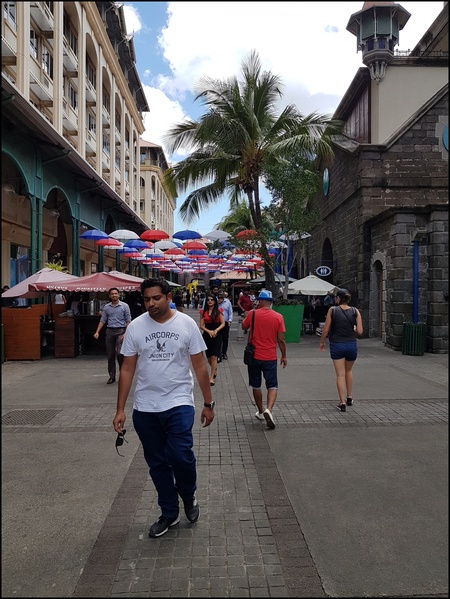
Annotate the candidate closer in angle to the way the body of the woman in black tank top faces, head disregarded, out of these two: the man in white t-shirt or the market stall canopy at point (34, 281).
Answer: the market stall canopy

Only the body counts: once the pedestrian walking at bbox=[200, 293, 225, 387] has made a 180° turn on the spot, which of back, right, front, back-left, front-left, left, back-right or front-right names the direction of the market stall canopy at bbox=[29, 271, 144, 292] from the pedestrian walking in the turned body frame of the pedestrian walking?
front-left

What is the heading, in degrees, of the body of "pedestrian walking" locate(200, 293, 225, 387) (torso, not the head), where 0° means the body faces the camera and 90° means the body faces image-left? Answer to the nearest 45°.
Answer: approximately 0°

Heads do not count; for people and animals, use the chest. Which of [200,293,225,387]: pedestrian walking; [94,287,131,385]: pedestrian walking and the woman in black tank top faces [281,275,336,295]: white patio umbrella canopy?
the woman in black tank top

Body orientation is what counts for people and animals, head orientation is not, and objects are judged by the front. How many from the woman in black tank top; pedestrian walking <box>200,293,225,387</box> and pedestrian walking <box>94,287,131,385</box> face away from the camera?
1

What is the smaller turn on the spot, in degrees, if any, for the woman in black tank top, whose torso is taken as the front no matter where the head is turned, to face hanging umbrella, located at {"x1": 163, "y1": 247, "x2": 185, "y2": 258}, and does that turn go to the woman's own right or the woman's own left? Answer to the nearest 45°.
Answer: approximately 45° to the woman's own left

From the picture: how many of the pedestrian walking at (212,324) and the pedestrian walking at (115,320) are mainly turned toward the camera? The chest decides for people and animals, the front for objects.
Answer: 2

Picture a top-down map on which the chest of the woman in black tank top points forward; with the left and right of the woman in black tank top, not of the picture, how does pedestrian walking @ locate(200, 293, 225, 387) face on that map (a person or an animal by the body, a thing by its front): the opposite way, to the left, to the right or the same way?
the opposite way

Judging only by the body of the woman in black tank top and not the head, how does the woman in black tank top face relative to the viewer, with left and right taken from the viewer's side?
facing away from the viewer

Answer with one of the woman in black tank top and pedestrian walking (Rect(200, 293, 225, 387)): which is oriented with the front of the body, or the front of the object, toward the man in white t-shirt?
the pedestrian walking
